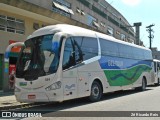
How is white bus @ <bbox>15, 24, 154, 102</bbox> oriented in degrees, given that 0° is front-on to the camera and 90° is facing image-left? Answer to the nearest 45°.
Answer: approximately 45°

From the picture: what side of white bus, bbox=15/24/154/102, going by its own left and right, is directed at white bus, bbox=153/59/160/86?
back
